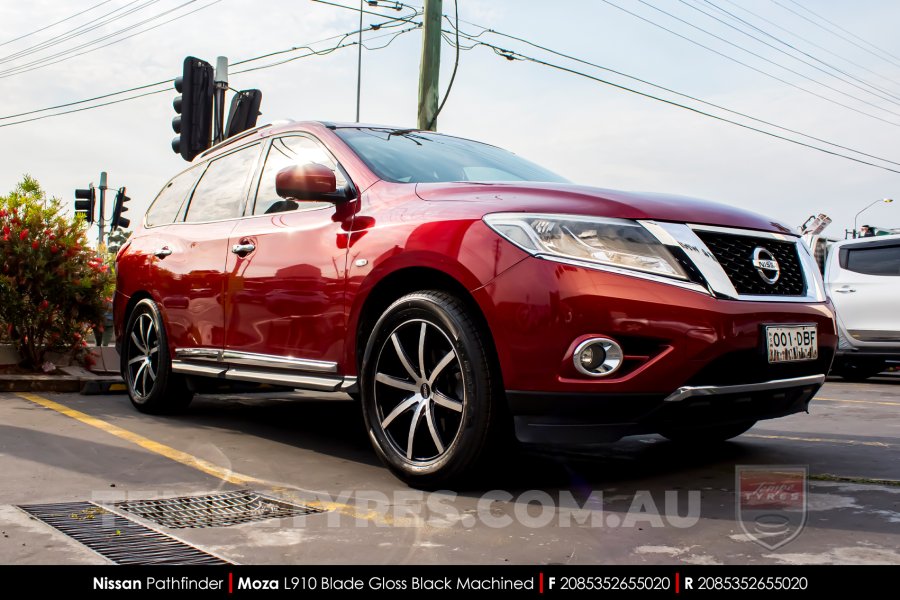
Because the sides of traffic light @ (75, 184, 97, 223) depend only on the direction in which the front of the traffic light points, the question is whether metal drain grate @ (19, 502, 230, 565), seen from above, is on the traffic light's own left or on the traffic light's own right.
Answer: on the traffic light's own left

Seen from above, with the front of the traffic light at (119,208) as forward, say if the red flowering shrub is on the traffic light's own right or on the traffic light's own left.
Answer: on the traffic light's own right

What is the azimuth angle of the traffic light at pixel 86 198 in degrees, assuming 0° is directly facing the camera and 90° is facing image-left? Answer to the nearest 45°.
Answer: approximately 90°

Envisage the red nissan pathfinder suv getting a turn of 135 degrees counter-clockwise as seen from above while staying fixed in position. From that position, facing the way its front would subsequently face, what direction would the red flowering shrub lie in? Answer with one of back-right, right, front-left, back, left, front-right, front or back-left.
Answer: front-left

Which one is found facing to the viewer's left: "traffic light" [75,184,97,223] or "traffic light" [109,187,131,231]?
"traffic light" [75,184,97,223]
